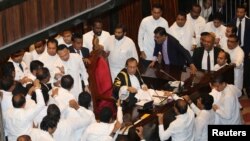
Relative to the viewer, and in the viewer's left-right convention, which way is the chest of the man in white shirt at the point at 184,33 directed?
facing the viewer

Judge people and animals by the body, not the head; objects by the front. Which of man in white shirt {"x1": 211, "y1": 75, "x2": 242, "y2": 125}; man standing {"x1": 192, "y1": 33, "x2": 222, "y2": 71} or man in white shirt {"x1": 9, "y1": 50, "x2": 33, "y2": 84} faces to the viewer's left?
man in white shirt {"x1": 211, "y1": 75, "x2": 242, "y2": 125}

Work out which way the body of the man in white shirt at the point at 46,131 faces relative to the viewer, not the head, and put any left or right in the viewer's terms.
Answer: facing away from the viewer and to the right of the viewer

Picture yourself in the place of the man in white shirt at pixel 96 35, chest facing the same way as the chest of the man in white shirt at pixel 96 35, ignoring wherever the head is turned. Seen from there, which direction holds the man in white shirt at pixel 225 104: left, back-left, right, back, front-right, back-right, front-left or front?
front-left

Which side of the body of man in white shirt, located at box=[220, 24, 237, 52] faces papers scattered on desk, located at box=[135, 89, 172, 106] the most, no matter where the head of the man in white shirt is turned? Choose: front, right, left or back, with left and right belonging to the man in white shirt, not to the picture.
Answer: front

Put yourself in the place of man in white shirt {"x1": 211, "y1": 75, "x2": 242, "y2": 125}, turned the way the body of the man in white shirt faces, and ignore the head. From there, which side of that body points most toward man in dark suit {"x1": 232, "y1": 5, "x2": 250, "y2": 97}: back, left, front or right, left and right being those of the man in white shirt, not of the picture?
right

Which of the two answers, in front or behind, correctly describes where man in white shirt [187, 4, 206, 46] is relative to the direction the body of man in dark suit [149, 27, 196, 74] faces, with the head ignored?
behind

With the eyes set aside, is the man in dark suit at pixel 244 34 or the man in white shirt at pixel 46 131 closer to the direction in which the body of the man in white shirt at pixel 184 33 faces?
the man in white shirt

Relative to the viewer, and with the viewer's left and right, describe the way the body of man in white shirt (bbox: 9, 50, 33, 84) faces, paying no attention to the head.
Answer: facing the viewer and to the right of the viewer

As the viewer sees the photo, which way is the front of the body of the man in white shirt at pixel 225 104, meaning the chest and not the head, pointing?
to the viewer's left

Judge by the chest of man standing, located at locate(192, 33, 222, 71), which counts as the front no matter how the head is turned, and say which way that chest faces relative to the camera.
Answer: toward the camera

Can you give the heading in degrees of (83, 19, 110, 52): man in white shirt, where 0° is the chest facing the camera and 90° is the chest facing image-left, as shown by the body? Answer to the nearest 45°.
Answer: approximately 0°

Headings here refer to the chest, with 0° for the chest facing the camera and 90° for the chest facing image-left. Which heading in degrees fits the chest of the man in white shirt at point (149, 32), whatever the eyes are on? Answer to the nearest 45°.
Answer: approximately 0°

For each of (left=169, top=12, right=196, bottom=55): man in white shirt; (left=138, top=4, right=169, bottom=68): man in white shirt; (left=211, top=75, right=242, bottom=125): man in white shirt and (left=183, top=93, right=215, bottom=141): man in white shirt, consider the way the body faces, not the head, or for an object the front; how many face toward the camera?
2

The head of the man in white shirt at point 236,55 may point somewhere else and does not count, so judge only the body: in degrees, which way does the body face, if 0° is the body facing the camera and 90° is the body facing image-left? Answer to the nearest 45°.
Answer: approximately 45°
